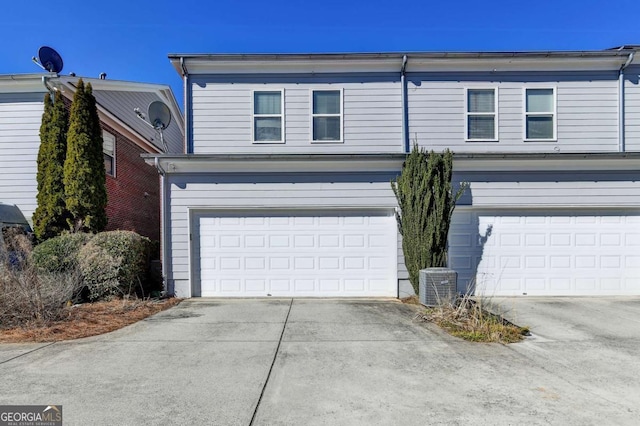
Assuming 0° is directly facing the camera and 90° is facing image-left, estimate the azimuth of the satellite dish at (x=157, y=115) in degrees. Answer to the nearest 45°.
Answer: approximately 45°

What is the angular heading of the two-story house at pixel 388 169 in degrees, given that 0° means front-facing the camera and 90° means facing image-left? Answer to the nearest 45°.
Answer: approximately 0°

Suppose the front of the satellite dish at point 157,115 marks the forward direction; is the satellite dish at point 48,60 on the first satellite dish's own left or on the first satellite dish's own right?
on the first satellite dish's own right

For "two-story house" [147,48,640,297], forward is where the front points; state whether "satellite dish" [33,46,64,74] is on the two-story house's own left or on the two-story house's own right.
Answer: on the two-story house's own right
